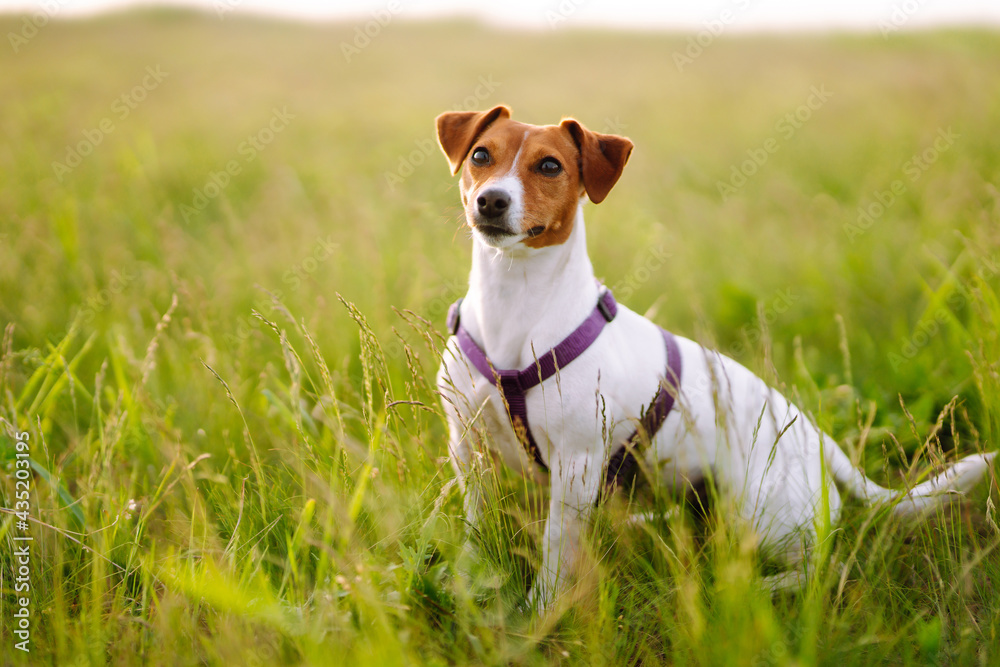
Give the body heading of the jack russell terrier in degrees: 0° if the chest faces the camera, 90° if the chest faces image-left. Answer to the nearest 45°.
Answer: approximately 45°
